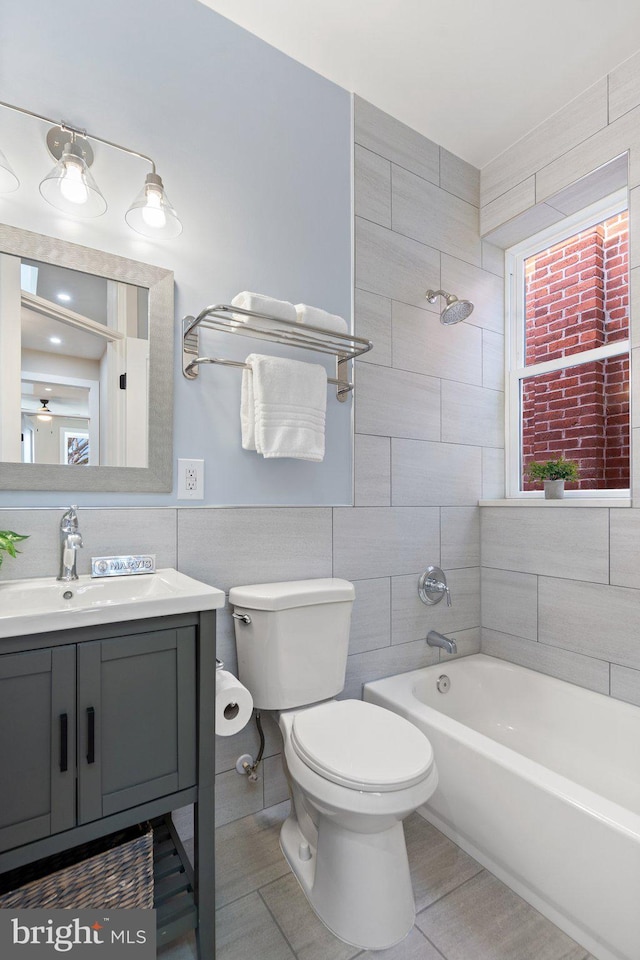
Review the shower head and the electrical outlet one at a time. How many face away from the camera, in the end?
0

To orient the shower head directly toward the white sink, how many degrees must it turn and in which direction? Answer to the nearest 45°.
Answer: approximately 90° to its right

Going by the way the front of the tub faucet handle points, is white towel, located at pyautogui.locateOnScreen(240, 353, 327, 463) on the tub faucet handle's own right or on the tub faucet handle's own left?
on the tub faucet handle's own right

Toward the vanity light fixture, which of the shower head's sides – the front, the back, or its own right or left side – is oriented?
right

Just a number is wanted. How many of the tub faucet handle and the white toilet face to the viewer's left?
0

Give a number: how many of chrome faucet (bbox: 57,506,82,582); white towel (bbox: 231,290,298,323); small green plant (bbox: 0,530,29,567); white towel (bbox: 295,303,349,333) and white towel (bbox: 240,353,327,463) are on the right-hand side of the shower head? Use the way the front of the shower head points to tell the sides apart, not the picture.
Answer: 5

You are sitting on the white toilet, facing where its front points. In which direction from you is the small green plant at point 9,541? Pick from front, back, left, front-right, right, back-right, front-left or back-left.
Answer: back-right
